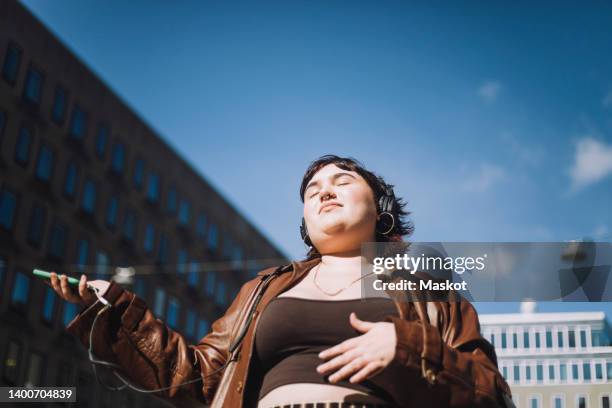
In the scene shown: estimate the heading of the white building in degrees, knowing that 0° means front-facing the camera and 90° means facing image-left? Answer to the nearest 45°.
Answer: approximately 0°

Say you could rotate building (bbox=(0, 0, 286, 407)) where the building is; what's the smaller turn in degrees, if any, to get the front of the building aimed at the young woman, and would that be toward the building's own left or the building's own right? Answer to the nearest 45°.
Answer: approximately 45° to the building's own right

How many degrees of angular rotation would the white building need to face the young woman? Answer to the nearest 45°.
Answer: approximately 45° to its right
